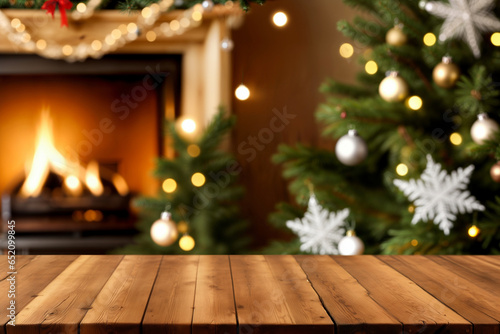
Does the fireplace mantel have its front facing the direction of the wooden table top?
yes

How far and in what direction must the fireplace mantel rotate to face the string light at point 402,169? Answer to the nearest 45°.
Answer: approximately 45° to its left

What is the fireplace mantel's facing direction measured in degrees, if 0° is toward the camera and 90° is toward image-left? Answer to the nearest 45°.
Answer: approximately 0°

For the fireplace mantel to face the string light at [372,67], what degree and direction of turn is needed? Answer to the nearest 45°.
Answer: approximately 45° to its left

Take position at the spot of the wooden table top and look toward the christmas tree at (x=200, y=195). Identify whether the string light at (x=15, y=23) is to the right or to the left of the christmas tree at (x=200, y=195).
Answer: left

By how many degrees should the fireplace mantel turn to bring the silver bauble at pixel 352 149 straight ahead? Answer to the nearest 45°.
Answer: approximately 45° to its left

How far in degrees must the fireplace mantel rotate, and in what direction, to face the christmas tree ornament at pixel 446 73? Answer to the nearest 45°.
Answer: approximately 45° to its left
